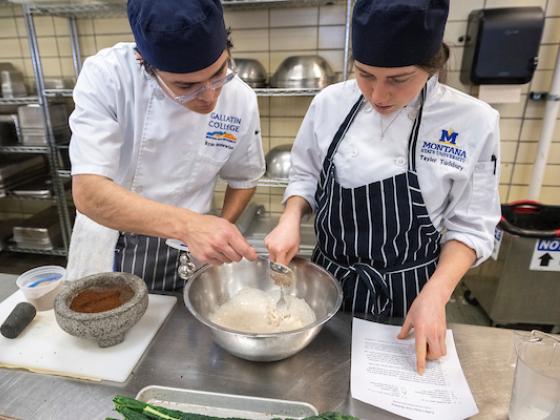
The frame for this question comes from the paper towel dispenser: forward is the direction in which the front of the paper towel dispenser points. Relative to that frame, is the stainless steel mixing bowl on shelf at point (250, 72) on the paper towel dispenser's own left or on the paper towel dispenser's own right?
on the paper towel dispenser's own right

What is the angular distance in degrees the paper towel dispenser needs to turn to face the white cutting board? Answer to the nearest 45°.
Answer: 0° — it already faces it

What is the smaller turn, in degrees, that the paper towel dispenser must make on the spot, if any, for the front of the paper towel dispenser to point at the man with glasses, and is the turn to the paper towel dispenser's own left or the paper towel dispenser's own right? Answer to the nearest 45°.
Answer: approximately 45° to the paper towel dispenser's own right

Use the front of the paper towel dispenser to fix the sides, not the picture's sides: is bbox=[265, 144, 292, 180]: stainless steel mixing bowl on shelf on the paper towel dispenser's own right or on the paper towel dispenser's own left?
on the paper towel dispenser's own right

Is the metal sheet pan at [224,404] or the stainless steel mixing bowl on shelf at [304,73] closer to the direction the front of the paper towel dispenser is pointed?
the metal sheet pan

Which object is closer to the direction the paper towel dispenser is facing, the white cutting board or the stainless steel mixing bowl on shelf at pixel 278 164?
the white cutting board

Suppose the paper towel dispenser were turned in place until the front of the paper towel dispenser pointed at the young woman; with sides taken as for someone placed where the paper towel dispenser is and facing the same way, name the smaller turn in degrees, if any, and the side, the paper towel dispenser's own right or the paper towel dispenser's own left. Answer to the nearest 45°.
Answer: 0° — it already faces them

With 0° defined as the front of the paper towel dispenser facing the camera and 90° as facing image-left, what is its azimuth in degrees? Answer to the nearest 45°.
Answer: approximately 0°

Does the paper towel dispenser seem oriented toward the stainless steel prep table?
yes

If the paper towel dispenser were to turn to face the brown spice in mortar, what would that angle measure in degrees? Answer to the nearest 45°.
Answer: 0° — it already faces it
